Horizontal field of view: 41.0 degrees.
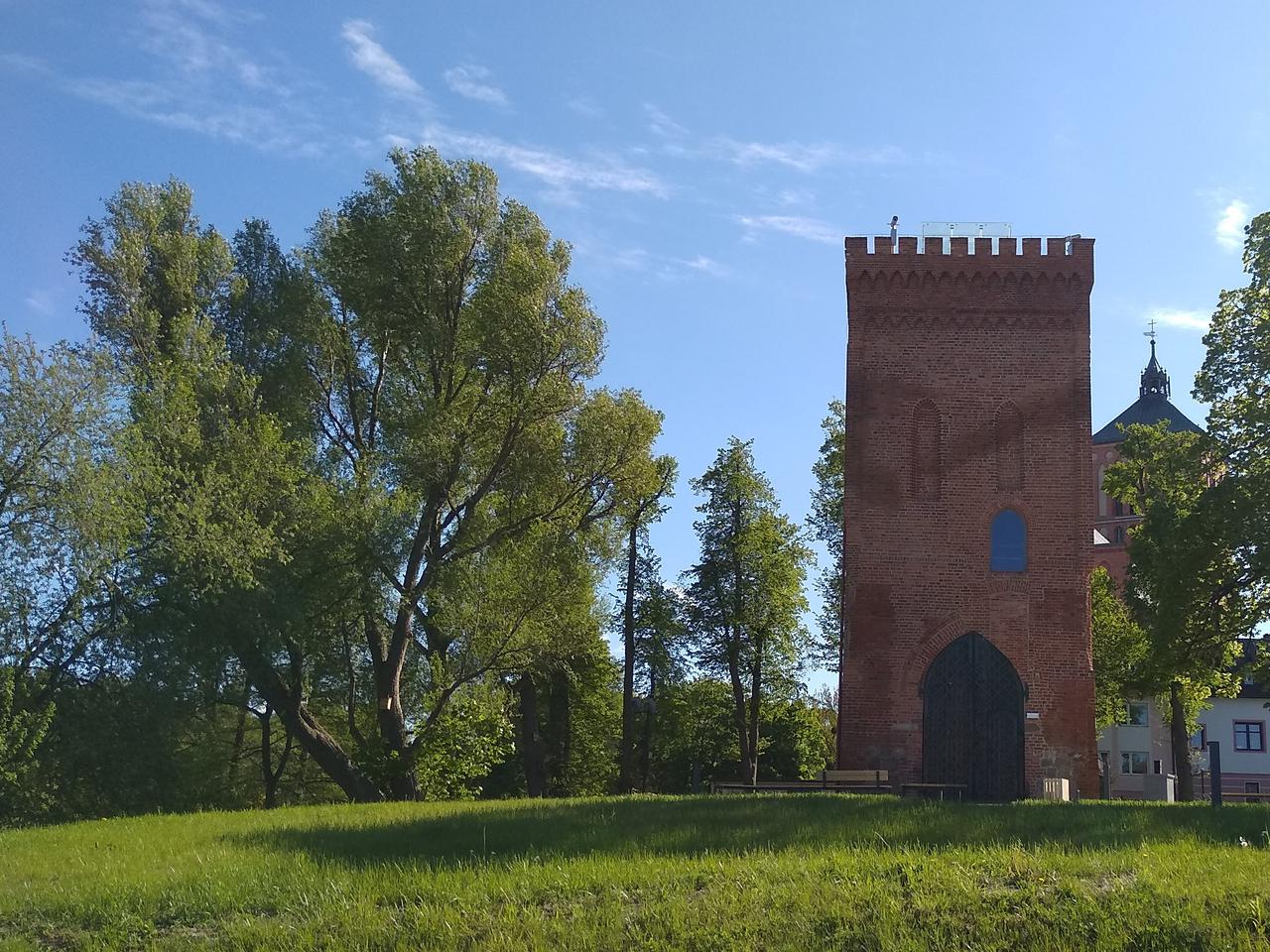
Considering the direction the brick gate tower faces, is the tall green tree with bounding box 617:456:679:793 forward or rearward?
rearward

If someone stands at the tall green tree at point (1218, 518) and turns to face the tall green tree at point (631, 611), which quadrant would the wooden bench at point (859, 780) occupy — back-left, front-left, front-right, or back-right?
front-left

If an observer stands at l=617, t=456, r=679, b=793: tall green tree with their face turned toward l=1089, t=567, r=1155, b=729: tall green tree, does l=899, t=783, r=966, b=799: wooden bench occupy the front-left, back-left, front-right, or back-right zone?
front-right

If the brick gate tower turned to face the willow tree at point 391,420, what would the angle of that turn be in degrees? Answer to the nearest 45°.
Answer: approximately 90° to its right

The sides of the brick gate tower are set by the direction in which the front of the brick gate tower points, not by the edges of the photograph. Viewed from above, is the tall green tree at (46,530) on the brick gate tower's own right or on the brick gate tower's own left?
on the brick gate tower's own right

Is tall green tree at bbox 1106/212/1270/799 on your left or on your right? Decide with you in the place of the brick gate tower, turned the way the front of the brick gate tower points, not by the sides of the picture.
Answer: on your left

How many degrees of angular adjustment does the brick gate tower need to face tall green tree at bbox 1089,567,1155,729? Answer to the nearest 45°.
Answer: approximately 180°

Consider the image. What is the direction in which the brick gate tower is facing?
toward the camera
